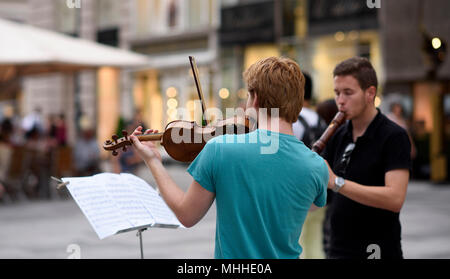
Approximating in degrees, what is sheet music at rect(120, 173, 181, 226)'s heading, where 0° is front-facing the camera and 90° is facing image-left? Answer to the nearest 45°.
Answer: approximately 315°

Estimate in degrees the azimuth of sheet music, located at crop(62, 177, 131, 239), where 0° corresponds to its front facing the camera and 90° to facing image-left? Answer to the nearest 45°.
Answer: approximately 315°

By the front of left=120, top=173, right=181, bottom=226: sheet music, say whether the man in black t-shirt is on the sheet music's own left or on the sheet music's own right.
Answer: on the sheet music's own left

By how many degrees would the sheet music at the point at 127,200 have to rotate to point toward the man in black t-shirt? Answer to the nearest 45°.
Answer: approximately 90° to its left

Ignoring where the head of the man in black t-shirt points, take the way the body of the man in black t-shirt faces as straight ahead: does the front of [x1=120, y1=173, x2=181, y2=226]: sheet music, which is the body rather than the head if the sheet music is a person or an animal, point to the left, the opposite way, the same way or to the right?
to the left

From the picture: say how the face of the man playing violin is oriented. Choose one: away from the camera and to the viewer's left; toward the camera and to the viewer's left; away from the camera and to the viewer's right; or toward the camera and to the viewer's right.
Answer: away from the camera and to the viewer's left

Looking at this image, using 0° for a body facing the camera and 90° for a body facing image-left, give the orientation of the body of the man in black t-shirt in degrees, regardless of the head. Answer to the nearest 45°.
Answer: approximately 45°

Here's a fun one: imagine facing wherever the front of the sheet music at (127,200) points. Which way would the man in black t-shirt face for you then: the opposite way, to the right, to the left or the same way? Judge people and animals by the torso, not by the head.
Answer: to the right
